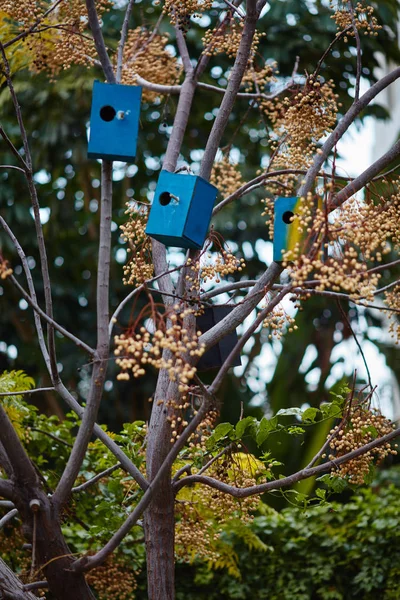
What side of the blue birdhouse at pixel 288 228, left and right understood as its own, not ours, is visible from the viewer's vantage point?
front

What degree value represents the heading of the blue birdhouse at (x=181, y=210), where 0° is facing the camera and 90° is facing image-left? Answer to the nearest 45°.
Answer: approximately 45°

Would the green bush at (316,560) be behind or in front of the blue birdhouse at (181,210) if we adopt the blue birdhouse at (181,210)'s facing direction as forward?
behind

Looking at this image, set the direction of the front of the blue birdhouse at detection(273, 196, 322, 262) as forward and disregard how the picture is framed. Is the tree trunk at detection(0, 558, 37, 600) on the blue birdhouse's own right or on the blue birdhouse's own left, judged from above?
on the blue birdhouse's own right

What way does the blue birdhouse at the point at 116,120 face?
toward the camera

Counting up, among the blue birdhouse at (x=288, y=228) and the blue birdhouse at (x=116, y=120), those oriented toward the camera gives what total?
2
